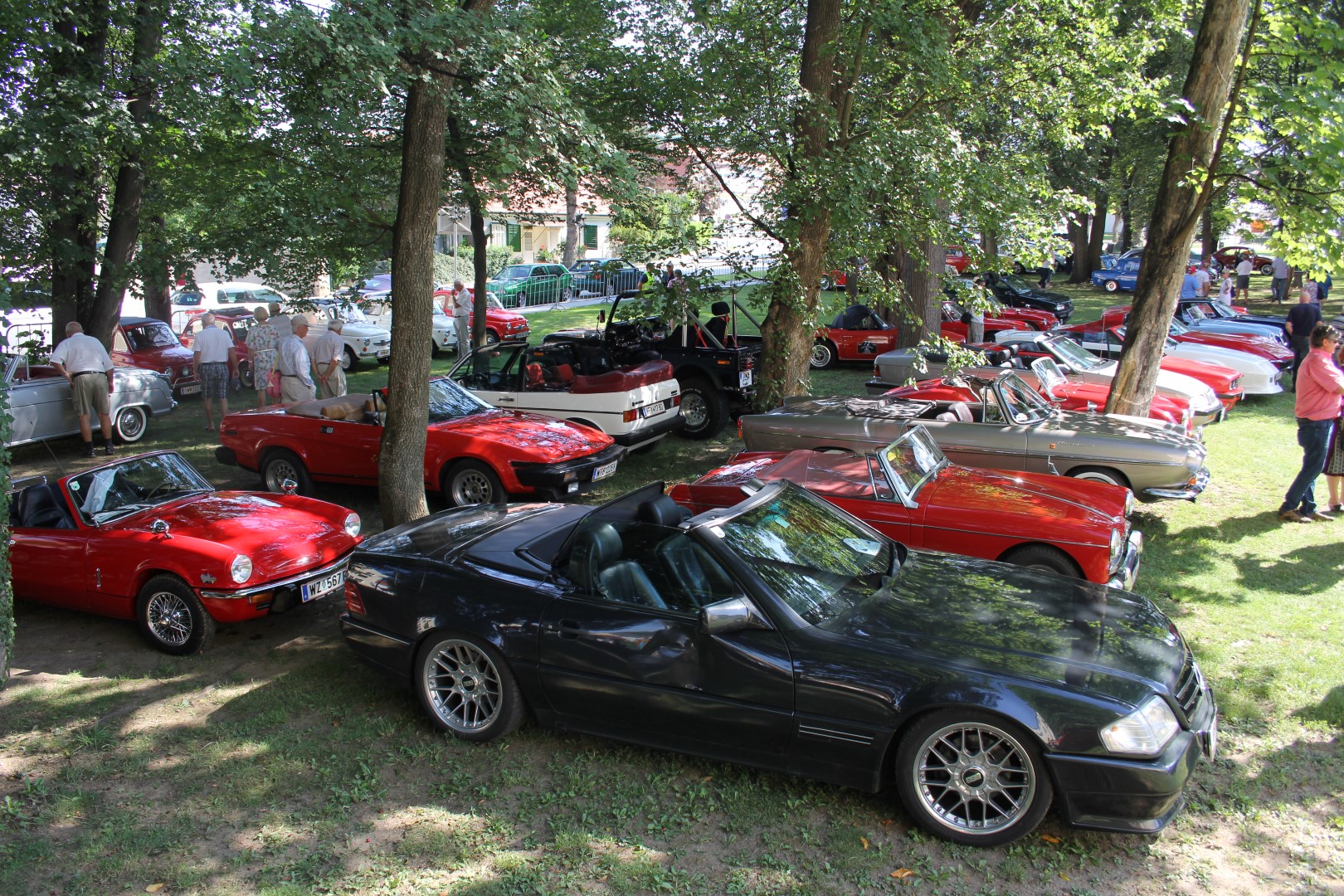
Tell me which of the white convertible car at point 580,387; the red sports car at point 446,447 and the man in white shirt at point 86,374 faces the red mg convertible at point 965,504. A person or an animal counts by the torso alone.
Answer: the red sports car

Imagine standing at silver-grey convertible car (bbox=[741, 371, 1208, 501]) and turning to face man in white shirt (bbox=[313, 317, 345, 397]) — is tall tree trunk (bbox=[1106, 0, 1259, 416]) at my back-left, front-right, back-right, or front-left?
back-right

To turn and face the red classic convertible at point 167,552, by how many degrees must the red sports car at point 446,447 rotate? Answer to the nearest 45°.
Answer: approximately 90° to its right

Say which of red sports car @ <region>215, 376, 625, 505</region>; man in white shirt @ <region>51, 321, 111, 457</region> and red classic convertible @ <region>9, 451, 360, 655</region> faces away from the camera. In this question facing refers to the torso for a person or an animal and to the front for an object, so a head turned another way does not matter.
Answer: the man in white shirt

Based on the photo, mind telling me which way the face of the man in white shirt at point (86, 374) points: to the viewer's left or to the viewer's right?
to the viewer's left

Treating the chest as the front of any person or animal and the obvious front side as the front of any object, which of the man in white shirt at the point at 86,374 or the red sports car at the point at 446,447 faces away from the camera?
the man in white shirt

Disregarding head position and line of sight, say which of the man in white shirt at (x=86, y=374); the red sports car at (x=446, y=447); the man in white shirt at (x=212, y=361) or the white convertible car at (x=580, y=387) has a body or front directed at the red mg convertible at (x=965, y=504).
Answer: the red sports car

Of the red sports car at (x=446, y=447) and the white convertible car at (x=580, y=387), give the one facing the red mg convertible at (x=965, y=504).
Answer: the red sports car

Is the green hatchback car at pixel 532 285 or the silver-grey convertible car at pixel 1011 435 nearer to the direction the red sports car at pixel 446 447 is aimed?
the silver-grey convertible car

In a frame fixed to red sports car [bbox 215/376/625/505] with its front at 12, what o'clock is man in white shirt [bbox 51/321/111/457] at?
The man in white shirt is roughly at 6 o'clock from the red sports car.
